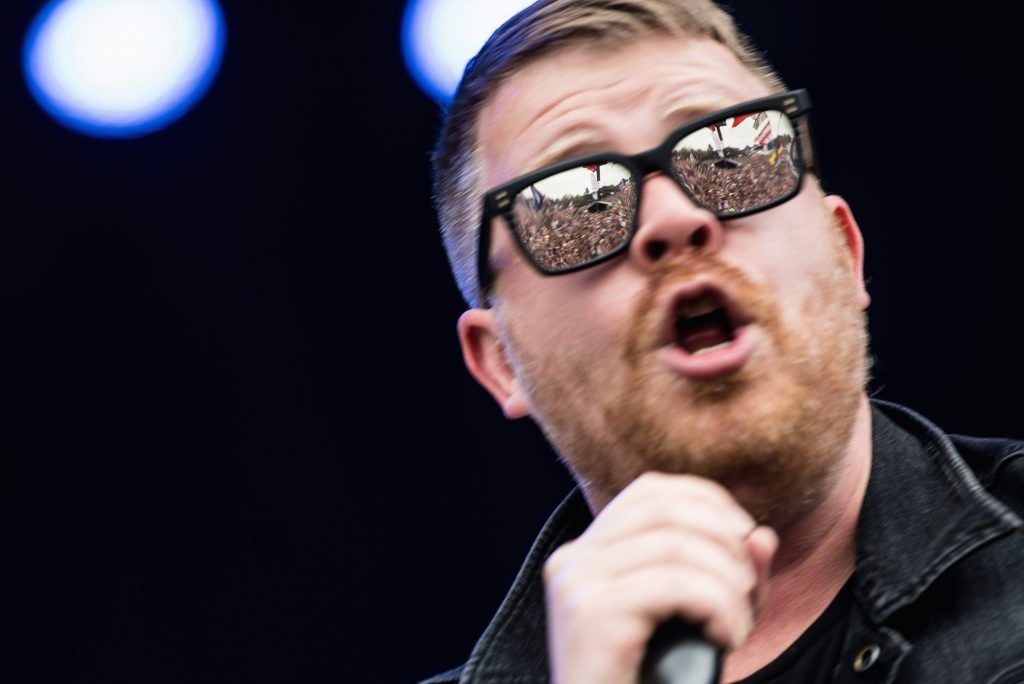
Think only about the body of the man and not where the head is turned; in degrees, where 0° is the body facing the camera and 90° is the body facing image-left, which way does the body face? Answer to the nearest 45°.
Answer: approximately 0°
